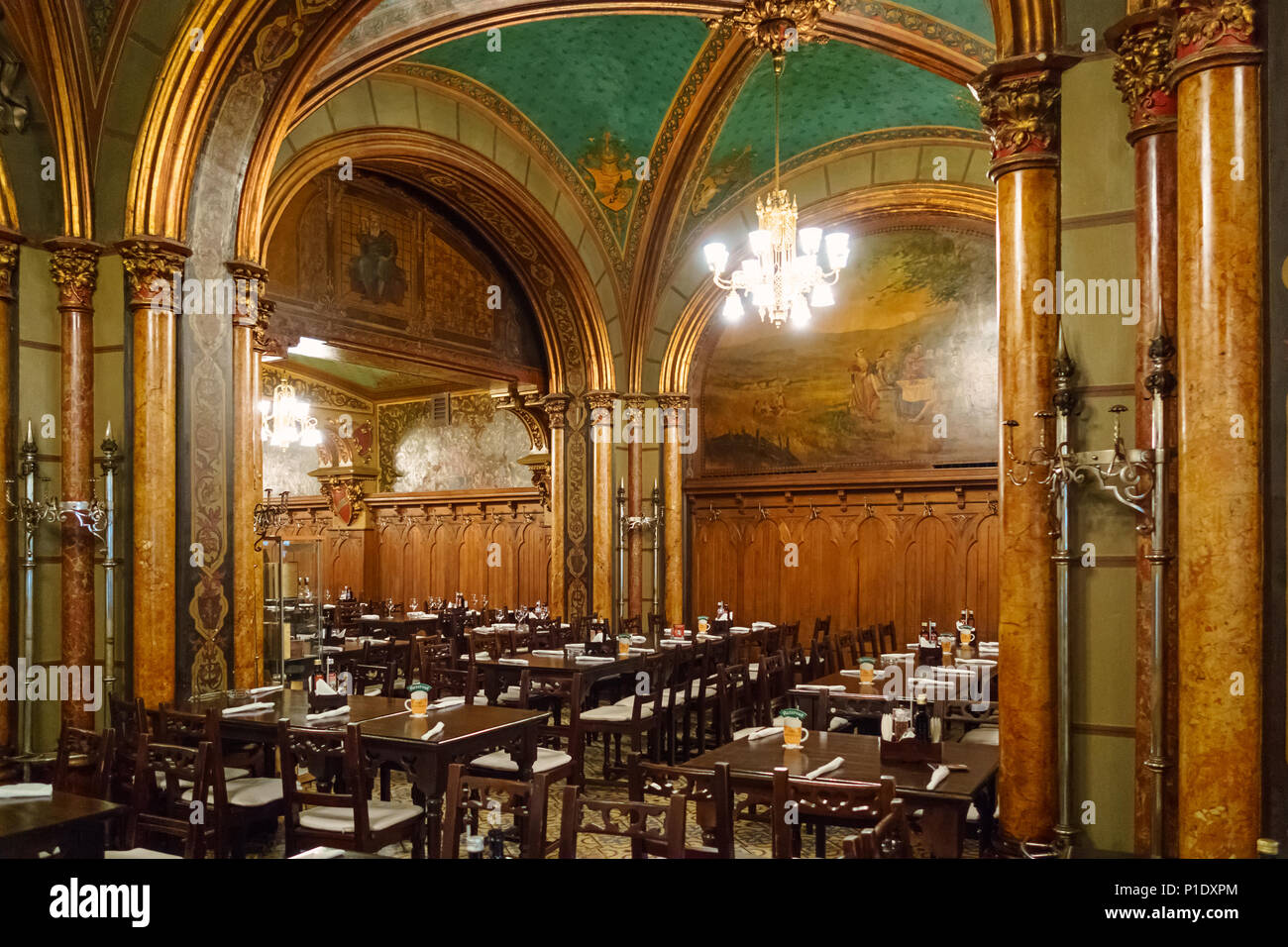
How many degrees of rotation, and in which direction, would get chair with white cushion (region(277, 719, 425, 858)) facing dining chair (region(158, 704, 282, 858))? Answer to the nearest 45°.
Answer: approximately 90° to its left

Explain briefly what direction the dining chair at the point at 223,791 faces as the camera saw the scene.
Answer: facing away from the viewer and to the right of the viewer

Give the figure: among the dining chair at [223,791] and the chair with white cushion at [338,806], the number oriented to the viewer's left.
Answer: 0

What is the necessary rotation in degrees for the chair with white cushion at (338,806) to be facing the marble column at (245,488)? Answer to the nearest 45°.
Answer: approximately 45° to its left

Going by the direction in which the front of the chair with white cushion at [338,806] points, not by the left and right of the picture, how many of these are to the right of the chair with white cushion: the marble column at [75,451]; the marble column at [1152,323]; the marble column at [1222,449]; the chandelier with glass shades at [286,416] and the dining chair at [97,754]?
2

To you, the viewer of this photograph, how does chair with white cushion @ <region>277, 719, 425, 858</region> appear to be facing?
facing away from the viewer and to the right of the viewer

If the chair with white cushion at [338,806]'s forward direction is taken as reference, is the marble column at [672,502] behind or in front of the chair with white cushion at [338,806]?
in front
